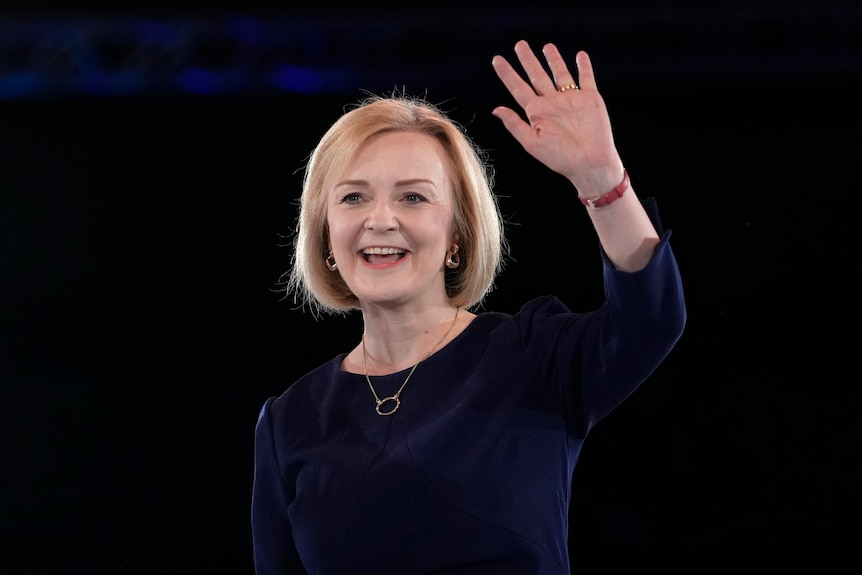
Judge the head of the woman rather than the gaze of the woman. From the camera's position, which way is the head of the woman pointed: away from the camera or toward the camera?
toward the camera

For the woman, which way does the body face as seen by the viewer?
toward the camera
